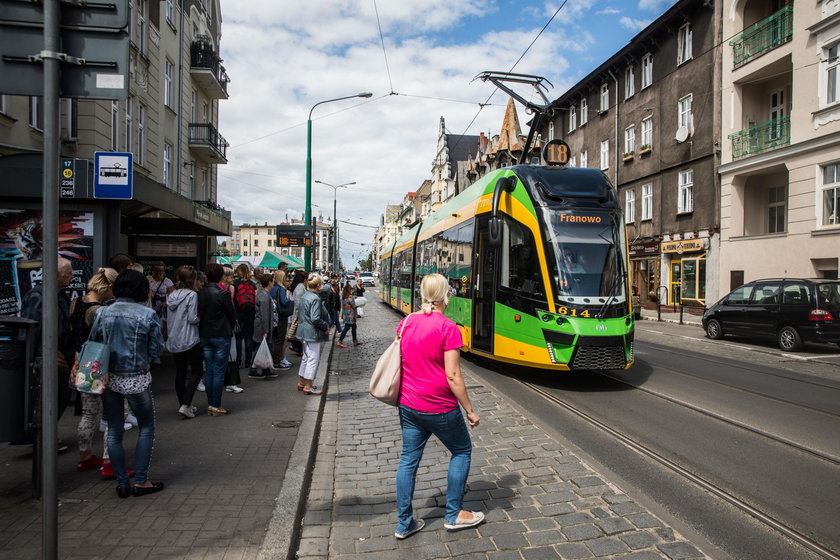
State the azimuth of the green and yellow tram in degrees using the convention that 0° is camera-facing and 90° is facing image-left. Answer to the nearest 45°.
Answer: approximately 315°

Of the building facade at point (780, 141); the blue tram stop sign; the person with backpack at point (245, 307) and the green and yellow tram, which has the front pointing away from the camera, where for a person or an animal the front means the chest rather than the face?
the person with backpack

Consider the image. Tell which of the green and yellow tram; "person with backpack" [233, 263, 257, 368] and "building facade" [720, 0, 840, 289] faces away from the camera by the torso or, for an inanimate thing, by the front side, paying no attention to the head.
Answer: the person with backpack

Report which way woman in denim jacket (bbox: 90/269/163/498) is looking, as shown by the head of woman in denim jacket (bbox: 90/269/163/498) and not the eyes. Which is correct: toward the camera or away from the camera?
away from the camera

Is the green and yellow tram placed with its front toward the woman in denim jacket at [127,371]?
no

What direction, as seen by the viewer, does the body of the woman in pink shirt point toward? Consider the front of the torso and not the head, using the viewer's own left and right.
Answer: facing away from the viewer and to the right of the viewer

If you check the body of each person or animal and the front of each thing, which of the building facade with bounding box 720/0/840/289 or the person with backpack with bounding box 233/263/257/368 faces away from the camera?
the person with backpack

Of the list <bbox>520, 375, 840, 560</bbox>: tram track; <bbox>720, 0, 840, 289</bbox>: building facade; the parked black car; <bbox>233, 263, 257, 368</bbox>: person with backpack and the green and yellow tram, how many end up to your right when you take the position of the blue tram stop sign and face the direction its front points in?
0

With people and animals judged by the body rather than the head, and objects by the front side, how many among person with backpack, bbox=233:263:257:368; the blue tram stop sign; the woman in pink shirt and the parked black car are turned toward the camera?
1

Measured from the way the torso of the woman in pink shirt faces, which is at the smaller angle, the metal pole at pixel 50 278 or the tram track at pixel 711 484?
the tram track

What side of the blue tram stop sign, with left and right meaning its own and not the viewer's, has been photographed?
front

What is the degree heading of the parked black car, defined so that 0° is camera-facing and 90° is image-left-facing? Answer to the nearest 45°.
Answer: approximately 135°

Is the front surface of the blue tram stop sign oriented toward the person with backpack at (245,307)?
no

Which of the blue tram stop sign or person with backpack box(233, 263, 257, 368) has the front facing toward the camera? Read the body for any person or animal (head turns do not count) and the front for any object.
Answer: the blue tram stop sign

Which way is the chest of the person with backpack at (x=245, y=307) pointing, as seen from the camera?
away from the camera

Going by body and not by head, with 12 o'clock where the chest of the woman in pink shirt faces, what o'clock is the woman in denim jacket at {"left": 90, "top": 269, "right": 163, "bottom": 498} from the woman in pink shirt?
The woman in denim jacket is roughly at 8 o'clock from the woman in pink shirt.
